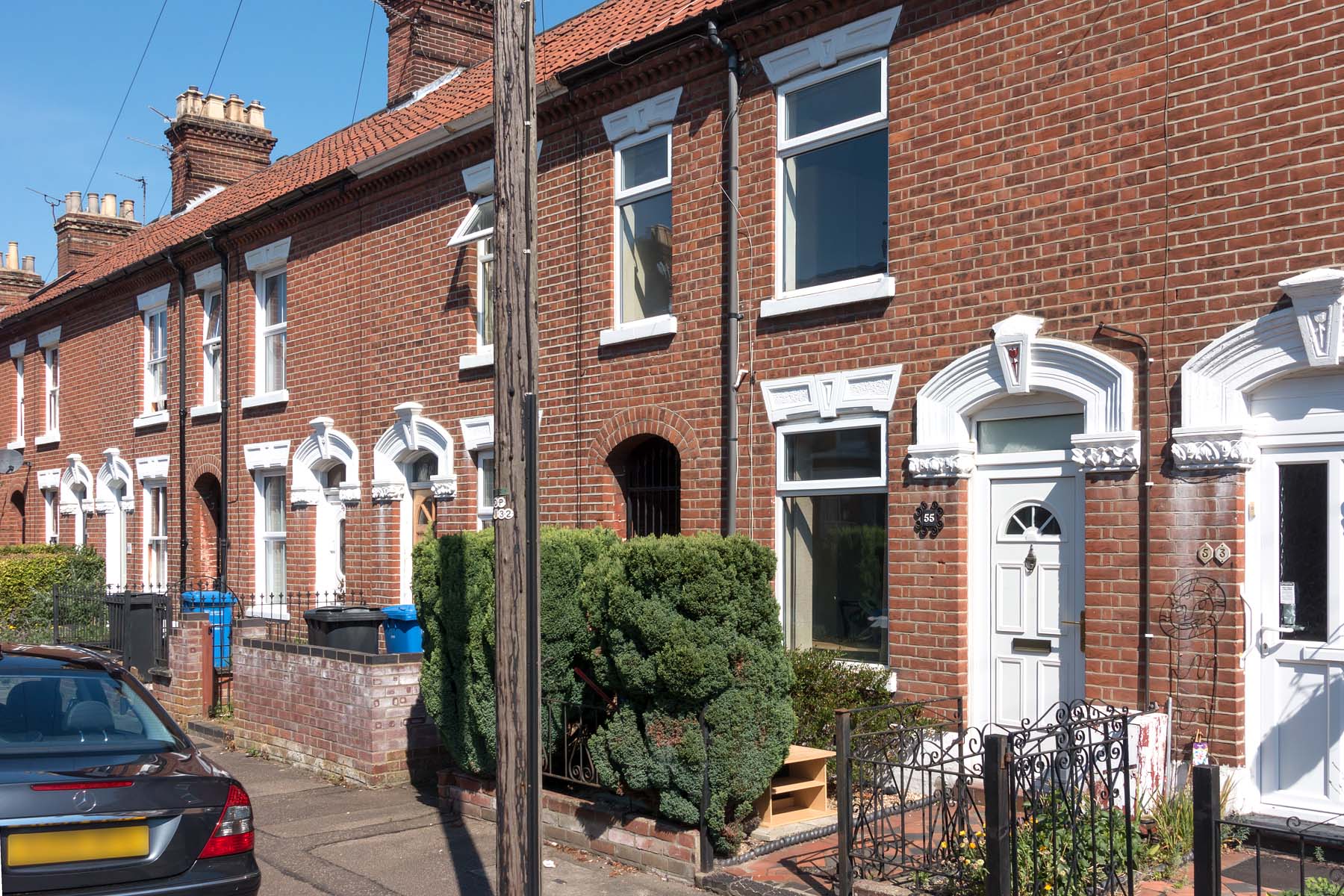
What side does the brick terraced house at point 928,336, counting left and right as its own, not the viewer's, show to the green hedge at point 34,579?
right

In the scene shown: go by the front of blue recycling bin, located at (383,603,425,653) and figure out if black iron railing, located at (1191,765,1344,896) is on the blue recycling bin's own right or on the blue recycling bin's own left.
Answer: on the blue recycling bin's own left

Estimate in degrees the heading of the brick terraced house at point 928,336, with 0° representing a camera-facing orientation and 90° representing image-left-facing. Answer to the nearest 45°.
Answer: approximately 45°

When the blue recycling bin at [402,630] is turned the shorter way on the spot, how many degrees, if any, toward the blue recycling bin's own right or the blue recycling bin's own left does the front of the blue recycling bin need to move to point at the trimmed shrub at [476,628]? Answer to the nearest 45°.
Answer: approximately 45° to the blue recycling bin's own left

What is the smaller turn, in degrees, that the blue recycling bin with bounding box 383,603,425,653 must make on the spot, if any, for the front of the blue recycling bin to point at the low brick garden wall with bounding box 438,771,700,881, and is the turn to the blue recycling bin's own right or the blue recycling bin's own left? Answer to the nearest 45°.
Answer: approximately 45° to the blue recycling bin's own left

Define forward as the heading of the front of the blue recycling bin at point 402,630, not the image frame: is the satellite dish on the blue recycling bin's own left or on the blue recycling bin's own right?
on the blue recycling bin's own right

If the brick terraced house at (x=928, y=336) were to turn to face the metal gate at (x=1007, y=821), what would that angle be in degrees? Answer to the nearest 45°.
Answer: approximately 45° to its left

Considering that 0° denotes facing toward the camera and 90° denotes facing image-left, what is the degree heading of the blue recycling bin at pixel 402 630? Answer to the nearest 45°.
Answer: approximately 45°

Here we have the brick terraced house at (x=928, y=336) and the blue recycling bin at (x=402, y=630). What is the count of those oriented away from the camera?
0
